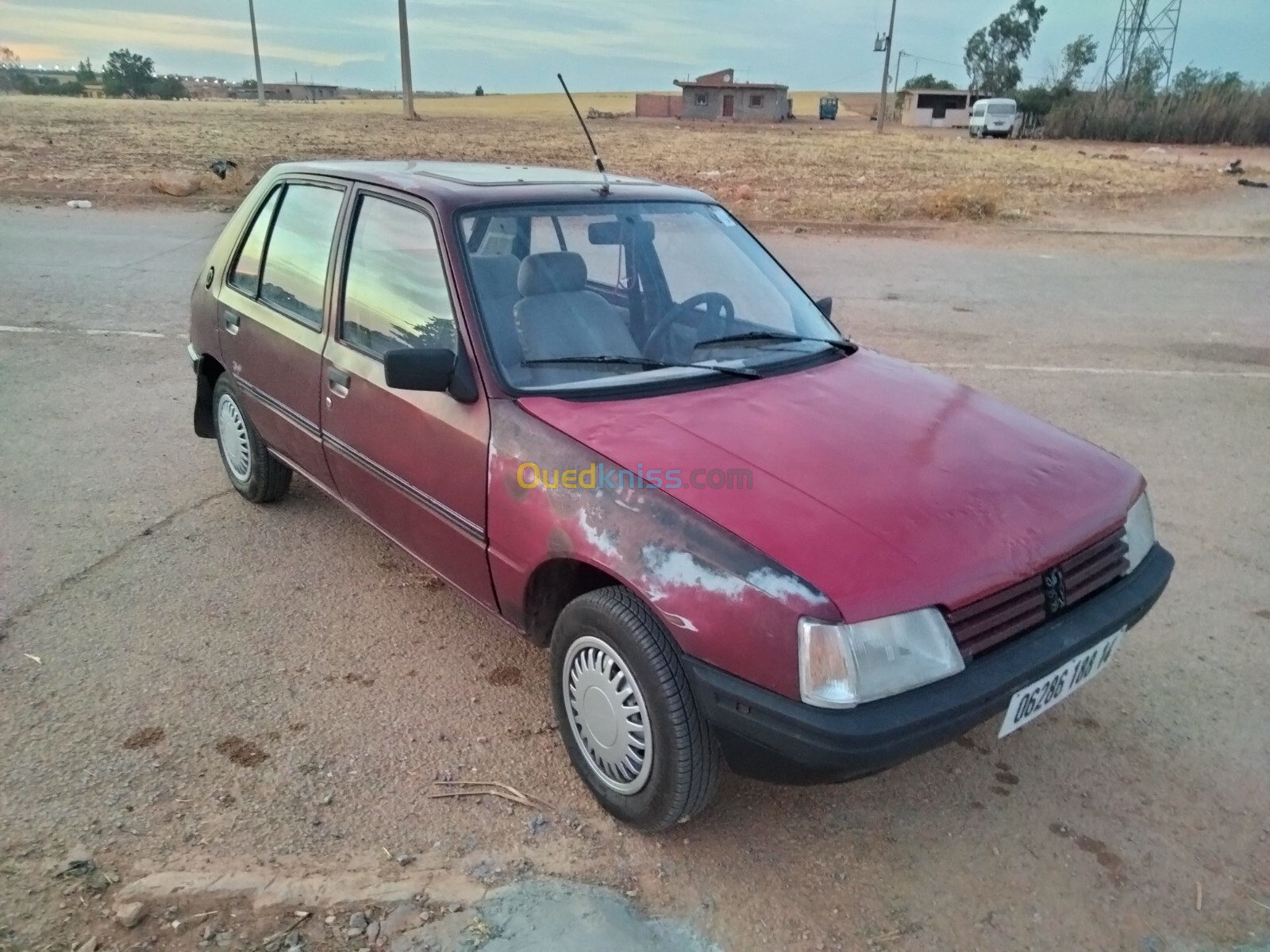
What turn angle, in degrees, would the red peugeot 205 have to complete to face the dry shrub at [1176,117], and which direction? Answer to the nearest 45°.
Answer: approximately 90° to its left

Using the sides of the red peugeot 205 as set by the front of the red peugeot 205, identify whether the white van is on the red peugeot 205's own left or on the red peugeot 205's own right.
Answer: on the red peugeot 205's own left

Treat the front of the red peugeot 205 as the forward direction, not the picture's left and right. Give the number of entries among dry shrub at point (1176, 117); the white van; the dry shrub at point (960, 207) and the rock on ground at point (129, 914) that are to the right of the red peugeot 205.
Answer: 1

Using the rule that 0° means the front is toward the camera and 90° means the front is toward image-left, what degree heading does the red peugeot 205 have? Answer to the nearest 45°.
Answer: approximately 315°

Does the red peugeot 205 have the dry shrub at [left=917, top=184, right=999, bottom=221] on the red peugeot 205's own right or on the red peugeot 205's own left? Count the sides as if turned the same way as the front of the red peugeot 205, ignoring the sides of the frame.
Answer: on the red peugeot 205's own left

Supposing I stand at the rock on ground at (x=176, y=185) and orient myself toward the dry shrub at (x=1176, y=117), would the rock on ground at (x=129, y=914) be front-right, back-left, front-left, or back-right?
back-right

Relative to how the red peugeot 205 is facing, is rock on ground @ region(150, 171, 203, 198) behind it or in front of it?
behind

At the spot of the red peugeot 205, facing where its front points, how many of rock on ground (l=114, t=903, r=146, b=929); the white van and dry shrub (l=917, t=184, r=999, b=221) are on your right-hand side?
1

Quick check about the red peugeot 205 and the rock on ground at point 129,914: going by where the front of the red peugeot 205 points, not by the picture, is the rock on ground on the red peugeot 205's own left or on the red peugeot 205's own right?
on the red peugeot 205's own right
